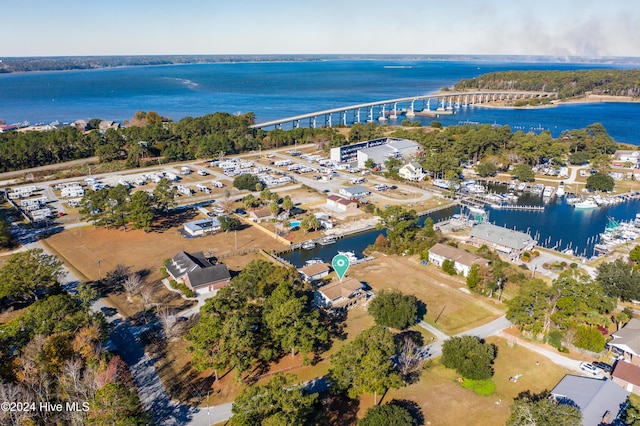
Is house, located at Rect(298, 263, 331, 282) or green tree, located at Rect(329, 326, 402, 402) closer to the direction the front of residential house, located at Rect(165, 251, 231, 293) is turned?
the green tree

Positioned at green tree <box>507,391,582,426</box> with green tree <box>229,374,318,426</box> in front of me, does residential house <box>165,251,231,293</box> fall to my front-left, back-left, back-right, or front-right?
front-right

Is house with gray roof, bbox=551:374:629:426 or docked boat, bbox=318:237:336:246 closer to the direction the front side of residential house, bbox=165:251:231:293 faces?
the house with gray roof

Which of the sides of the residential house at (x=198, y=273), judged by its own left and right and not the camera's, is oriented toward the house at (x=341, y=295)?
left

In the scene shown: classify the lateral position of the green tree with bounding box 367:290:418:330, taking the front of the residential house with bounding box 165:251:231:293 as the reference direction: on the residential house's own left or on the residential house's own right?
on the residential house's own left

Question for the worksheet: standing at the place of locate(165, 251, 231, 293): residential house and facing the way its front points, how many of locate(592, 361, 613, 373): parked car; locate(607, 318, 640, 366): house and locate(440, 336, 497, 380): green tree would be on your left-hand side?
3

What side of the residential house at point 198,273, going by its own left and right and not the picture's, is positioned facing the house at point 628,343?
left

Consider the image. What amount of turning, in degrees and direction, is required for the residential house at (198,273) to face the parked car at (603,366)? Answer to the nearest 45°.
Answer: approximately 90° to its left

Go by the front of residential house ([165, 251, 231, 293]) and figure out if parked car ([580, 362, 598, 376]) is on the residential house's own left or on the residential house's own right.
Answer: on the residential house's own left

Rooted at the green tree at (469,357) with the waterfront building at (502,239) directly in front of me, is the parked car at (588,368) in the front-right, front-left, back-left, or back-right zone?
front-right

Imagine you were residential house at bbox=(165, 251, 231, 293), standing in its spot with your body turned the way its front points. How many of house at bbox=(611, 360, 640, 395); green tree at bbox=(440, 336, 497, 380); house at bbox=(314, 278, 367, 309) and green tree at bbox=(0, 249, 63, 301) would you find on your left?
3

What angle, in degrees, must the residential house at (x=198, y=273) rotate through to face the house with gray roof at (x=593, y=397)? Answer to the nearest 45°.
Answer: approximately 90° to its left

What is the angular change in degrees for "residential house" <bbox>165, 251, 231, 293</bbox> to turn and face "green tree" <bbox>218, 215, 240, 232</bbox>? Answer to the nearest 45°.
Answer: approximately 135° to its right

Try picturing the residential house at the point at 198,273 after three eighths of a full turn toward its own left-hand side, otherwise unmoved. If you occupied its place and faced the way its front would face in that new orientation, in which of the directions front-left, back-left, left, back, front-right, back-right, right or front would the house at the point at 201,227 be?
left

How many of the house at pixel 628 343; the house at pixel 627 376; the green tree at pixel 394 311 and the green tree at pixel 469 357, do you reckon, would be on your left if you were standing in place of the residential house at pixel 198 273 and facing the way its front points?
4

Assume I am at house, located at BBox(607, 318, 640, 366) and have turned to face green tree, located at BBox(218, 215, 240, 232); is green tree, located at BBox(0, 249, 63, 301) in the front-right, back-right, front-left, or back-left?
front-left
